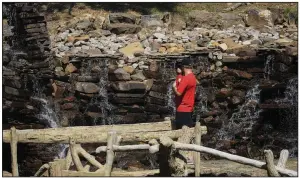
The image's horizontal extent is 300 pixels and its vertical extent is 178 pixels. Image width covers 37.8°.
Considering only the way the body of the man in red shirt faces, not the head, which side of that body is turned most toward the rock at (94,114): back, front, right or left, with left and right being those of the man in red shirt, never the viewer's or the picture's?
front

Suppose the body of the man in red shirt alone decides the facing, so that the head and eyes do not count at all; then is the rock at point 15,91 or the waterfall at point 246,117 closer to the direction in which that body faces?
the rock

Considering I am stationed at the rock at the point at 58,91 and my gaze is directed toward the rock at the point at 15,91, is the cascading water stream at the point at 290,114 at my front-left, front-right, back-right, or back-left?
back-left

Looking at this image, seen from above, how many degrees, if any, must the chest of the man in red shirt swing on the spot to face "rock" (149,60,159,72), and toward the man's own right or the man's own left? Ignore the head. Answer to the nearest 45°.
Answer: approximately 45° to the man's own right

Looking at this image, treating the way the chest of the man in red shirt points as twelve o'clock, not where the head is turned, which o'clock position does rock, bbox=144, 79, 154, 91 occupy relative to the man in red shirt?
The rock is roughly at 1 o'clock from the man in red shirt.

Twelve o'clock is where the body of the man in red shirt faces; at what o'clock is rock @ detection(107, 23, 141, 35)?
The rock is roughly at 1 o'clock from the man in red shirt.

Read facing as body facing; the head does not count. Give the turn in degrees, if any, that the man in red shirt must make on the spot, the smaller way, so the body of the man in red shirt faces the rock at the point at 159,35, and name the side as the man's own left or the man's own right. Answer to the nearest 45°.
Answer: approximately 45° to the man's own right

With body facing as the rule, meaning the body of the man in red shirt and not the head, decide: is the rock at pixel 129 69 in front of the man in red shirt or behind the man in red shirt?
in front

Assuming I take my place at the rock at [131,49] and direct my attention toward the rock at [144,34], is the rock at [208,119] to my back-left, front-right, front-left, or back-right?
back-right

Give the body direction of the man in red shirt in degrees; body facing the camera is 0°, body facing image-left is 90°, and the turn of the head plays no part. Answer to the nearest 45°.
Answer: approximately 135°

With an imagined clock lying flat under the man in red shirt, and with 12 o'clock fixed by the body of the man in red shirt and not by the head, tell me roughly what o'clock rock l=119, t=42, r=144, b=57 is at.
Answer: The rock is roughly at 1 o'clock from the man in red shirt.

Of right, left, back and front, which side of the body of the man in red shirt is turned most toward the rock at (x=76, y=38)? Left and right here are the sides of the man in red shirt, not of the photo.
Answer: front

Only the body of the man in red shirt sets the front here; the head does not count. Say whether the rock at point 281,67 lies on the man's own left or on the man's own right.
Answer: on the man's own right

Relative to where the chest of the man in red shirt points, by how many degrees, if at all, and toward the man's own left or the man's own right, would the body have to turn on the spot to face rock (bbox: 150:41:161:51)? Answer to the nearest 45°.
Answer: approximately 45° to the man's own right
